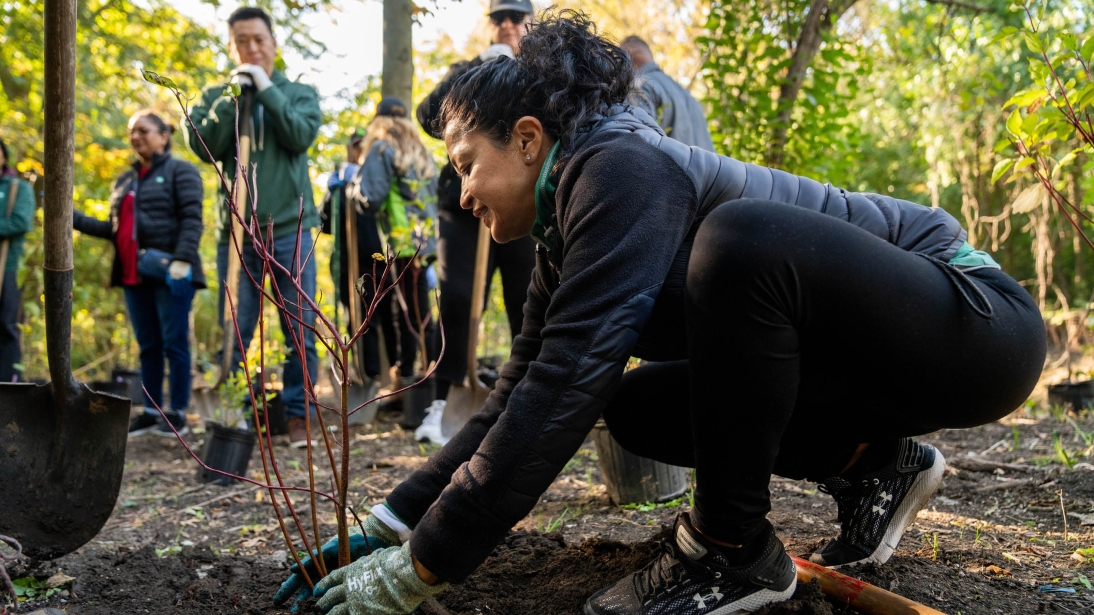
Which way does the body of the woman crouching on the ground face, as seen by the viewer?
to the viewer's left

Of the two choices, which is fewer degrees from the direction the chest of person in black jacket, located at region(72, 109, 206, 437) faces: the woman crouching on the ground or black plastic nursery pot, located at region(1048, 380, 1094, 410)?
the woman crouching on the ground

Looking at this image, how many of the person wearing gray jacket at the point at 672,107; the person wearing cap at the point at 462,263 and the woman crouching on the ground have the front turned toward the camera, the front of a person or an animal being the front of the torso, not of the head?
1

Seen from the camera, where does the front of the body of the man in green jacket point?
toward the camera

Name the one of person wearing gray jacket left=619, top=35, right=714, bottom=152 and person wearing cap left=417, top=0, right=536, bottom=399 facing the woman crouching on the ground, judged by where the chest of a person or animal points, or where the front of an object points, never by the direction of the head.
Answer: person wearing cap left=417, top=0, right=536, bottom=399

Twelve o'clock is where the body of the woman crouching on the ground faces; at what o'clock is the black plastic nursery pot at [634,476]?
The black plastic nursery pot is roughly at 3 o'clock from the woman crouching on the ground.

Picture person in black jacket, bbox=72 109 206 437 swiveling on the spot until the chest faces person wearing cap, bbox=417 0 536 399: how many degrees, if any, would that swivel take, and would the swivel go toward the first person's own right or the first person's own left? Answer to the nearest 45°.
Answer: approximately 90° to the first person's own left

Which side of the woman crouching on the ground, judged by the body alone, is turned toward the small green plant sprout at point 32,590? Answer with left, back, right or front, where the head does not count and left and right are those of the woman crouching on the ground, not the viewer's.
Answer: front

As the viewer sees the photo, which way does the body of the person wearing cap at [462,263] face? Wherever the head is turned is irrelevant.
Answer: toward the camera

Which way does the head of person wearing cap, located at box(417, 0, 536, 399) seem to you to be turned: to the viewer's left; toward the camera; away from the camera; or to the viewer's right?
toward the camera

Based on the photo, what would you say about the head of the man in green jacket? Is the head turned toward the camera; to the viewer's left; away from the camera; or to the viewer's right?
toward the camera

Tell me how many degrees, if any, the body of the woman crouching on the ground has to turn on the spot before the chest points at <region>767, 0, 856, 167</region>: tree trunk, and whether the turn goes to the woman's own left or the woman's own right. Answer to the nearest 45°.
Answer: approximately 90° to the woman's own right

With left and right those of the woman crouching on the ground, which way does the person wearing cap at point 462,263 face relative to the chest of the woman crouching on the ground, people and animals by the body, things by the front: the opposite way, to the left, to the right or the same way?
to the left

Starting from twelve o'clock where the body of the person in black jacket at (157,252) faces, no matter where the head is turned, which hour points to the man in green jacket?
The man in green jacket is roughly at 9 o'clock from the person in black jacket.
